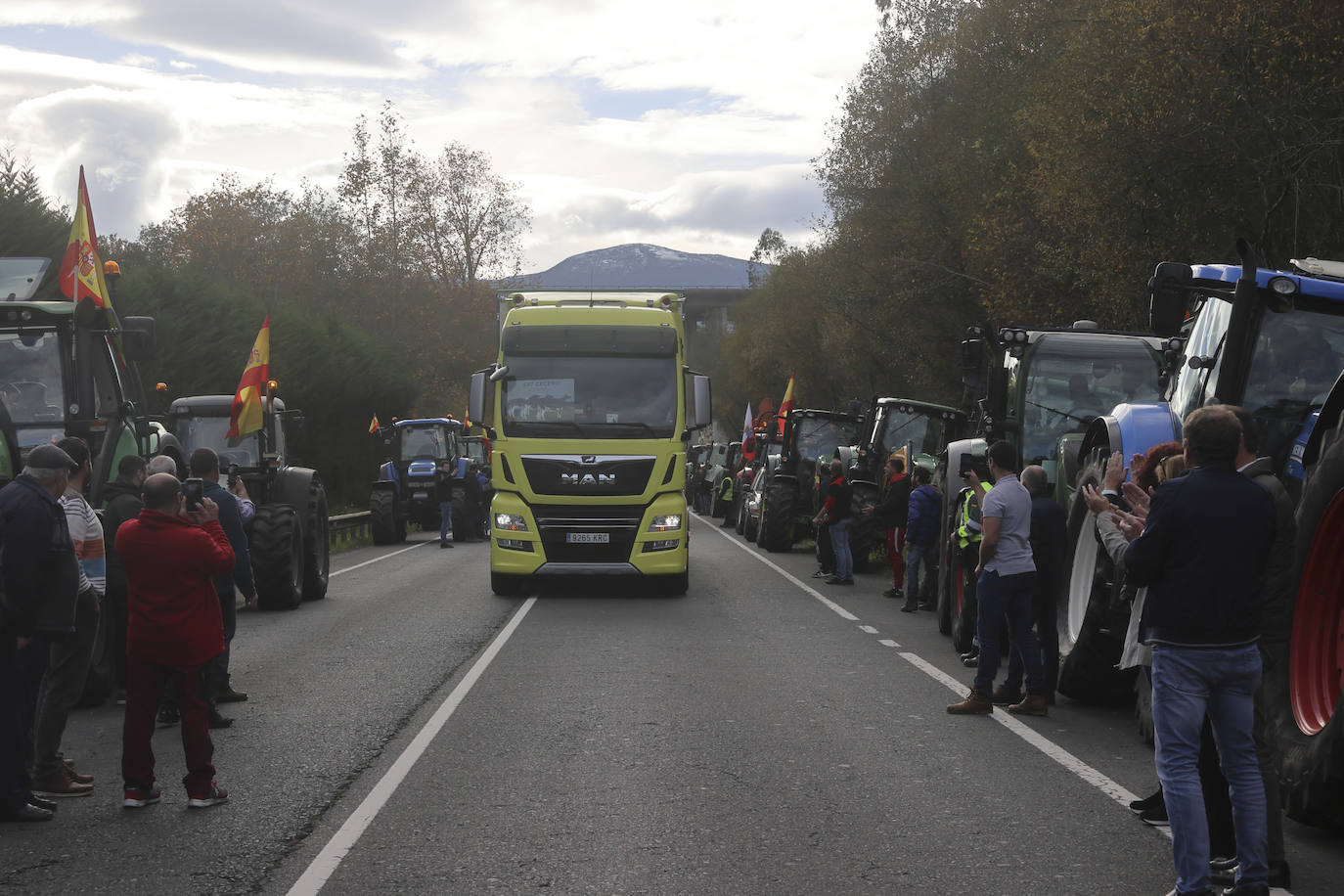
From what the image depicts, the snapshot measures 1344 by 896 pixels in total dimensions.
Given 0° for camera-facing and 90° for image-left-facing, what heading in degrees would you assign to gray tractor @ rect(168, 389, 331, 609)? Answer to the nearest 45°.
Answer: approximately 45°

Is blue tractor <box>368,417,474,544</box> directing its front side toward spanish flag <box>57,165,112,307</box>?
yes

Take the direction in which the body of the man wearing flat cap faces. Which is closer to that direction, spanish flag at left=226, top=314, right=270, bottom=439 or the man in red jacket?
the man in red jacket

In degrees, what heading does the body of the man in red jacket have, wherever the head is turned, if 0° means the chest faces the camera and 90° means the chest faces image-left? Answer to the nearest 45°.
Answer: approximately 225°

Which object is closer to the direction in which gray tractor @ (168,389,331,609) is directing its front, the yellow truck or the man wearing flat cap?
the man wearing flat cap

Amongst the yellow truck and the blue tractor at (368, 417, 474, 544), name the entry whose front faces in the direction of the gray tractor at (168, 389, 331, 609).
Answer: the blue tractor

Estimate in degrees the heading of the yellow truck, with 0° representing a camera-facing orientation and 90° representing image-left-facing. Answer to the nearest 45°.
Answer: approximately 0°

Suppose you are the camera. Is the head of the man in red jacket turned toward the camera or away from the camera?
away from the camera

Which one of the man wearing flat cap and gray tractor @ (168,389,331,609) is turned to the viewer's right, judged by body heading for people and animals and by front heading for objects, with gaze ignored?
the man wearing flat cap

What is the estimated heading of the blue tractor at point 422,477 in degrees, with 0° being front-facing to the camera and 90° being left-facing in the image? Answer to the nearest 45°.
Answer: approximately 0°

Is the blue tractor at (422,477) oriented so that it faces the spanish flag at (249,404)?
yes

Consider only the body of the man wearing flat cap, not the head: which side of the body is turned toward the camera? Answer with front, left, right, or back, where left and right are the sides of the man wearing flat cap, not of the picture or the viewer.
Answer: right

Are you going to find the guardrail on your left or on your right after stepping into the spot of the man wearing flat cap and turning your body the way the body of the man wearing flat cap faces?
on your left

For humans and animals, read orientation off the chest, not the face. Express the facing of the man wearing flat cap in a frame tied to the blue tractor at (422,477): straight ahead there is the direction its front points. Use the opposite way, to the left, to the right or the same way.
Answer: to the left
